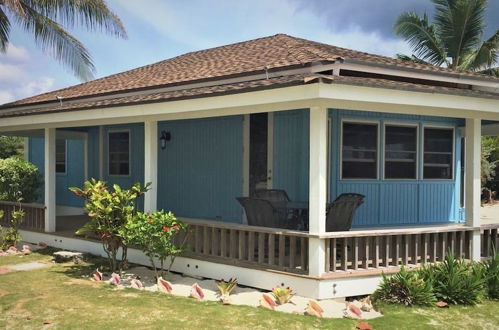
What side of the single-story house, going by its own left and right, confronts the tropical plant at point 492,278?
left

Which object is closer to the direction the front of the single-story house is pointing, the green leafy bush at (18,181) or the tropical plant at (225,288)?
the tropical plant

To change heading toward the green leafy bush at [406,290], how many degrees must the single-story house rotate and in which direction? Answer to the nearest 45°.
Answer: approximately 90° to its left

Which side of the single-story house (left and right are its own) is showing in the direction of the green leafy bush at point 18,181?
right

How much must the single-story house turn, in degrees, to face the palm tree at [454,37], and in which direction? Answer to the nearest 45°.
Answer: approximately 180°

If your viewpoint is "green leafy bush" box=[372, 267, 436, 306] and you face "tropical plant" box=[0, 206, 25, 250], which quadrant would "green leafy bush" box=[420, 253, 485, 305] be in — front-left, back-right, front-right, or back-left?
back-right

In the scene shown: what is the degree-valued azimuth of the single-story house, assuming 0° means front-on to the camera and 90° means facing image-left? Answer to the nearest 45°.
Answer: approximately 45°

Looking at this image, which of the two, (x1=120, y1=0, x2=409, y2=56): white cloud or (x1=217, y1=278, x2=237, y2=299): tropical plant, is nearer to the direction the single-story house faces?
the tropical plant

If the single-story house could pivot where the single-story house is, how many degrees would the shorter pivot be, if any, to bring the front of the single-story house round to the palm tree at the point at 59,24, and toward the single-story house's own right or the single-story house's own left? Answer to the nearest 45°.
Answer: approximately 90° to the single-story house's own right
